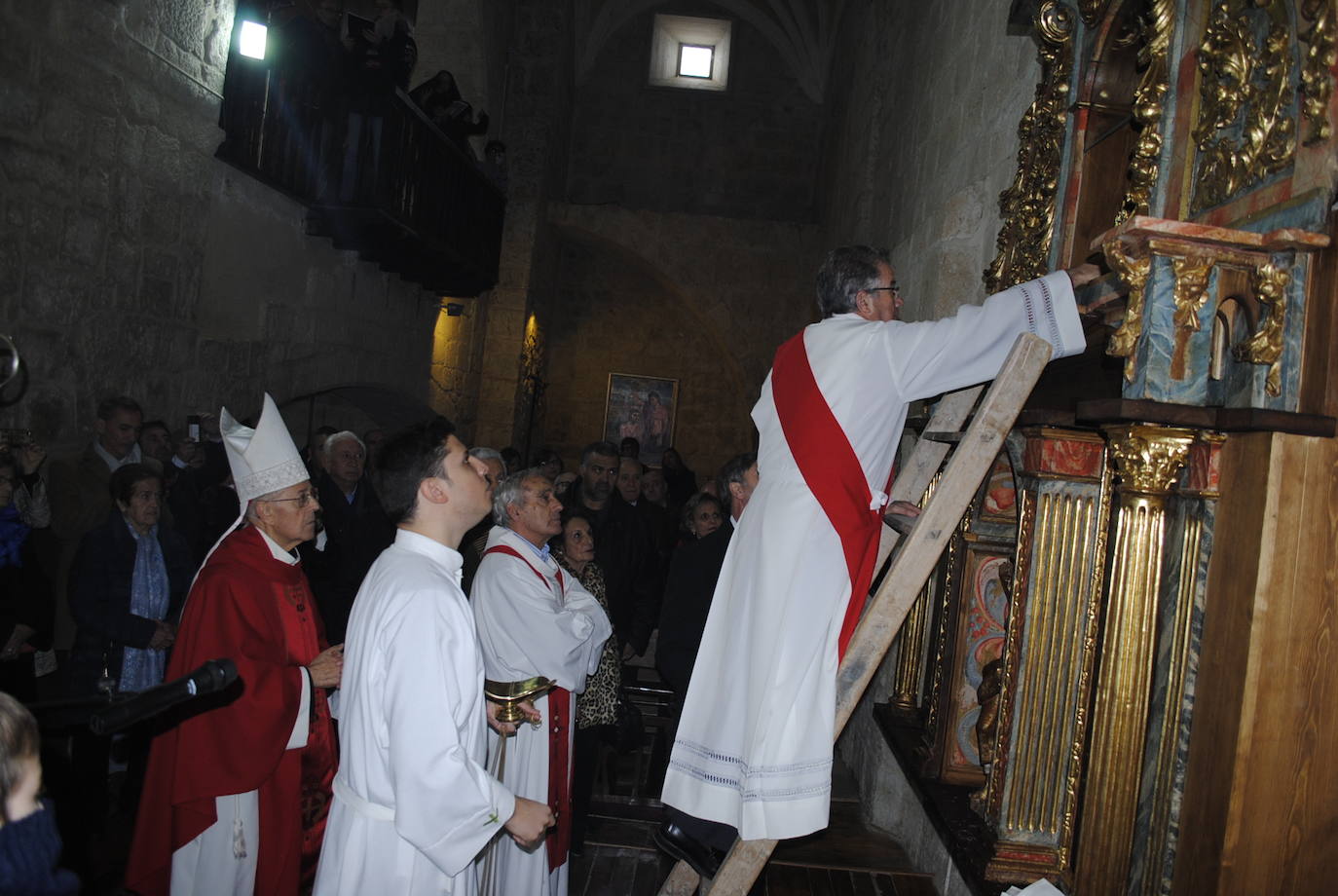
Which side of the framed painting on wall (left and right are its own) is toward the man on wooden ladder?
front

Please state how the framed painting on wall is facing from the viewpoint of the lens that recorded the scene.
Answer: facing the viewer

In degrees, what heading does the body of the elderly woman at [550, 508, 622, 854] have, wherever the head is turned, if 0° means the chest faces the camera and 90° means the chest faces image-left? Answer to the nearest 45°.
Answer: approximately 315°

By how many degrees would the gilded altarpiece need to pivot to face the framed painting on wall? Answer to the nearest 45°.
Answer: approximately 90° to its right

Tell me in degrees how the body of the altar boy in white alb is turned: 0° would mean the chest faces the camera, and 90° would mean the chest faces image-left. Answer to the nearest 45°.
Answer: approximately 270°

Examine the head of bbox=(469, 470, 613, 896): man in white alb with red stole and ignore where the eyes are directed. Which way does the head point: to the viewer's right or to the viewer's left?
to the viewer's right

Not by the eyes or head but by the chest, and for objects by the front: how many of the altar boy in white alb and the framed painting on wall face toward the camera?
1

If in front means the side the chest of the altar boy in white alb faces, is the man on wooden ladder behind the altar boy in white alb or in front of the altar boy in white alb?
in front

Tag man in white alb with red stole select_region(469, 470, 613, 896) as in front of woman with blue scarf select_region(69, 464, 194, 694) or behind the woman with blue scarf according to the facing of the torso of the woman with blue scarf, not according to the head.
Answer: in front

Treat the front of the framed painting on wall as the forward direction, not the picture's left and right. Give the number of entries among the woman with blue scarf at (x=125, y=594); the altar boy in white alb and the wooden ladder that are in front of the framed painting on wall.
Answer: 3

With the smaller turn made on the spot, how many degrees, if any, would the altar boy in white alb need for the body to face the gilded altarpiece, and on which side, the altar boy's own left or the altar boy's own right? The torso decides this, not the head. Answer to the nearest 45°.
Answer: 0° — they already face it

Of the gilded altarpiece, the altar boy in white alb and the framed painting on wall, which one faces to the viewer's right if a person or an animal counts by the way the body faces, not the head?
the altar boy in white alb

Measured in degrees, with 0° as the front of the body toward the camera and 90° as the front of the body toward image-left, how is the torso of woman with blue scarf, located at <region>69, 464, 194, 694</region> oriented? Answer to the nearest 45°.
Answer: approximately 315°

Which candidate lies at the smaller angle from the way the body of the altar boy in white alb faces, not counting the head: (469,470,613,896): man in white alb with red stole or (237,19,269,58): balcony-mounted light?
the man in white alb with red stole

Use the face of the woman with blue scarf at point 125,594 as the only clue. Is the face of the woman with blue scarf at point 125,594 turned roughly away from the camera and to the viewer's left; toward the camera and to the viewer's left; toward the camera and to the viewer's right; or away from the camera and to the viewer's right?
toward the camera and to the viewer's right

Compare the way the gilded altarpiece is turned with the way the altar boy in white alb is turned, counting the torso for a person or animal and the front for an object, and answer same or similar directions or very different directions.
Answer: very different directions
